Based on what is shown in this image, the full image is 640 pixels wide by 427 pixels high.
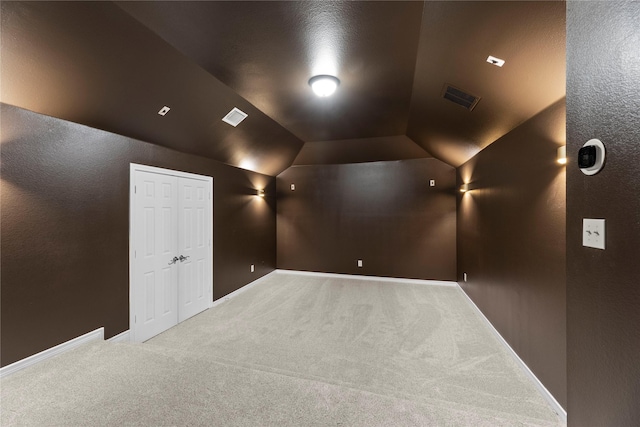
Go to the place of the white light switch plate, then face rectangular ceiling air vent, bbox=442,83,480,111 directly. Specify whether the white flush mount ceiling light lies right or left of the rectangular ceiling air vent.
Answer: left

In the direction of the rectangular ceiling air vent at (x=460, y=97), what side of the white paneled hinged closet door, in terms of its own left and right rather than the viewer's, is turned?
front

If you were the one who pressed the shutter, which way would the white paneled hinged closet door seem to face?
facing the viewer and to the right of the viewer

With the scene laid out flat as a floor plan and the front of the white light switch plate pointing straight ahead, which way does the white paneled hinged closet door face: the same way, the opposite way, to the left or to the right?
the opposite way

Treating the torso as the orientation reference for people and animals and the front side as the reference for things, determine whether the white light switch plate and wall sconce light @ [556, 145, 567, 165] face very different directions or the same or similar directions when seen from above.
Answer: same or similar directions

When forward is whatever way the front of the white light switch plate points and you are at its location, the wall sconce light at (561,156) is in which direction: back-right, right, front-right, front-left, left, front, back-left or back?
back-right

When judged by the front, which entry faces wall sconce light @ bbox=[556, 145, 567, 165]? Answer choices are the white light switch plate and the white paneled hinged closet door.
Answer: the white paneled hinged closet door

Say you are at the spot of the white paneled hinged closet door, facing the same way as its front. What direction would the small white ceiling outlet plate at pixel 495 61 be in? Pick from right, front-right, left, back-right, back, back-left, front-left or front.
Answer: front

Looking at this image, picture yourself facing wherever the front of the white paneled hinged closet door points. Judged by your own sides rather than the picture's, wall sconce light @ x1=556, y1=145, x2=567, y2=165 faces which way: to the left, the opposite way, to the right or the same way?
the opposite way

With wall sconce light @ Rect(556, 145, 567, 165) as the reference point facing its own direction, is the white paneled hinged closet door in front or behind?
in front

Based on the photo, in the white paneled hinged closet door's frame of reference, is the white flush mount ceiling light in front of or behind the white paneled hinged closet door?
in front

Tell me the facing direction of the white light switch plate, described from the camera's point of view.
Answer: facing the viewer and to the left of the viewer

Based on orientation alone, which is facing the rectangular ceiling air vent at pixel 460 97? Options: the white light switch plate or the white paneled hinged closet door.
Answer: the white paneled hinged closet door
